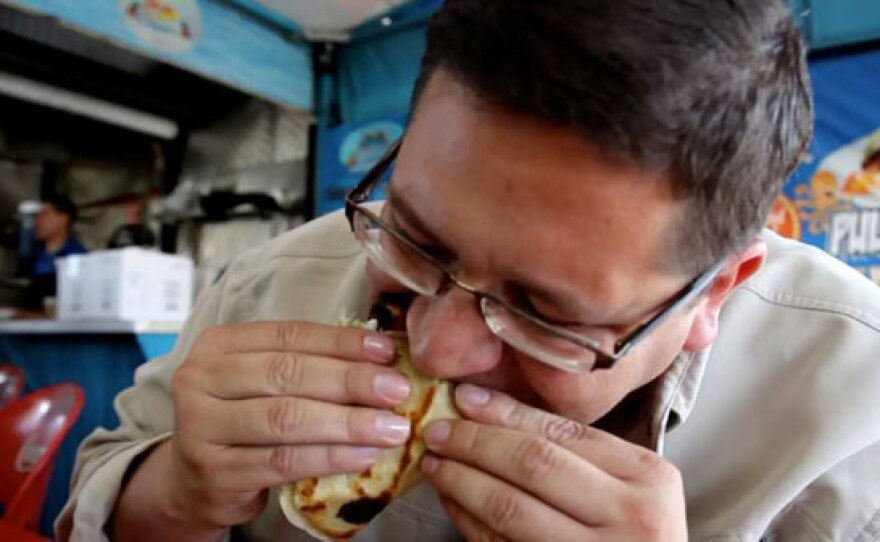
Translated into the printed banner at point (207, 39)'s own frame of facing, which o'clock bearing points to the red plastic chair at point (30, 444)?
The red plastic chair is roughly at 2 o'clock from the printed banner.

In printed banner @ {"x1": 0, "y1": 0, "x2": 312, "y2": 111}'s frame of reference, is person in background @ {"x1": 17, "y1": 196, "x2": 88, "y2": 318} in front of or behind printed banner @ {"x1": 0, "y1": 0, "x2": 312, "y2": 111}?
behind

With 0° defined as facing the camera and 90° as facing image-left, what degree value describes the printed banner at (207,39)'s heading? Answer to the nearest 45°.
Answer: approximately 315°

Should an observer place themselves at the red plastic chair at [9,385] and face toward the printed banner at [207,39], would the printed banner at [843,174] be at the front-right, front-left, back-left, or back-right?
front-right

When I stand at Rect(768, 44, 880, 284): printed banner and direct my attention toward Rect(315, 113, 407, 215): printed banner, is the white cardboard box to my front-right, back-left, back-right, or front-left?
front-left

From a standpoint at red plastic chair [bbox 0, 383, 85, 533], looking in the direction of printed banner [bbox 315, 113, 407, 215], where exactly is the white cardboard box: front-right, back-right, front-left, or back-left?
front-left

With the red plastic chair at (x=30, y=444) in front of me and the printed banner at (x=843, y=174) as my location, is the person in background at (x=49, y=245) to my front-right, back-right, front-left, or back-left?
front-right

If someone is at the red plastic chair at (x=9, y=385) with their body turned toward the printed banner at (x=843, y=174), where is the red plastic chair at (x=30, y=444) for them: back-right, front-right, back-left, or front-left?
front-right

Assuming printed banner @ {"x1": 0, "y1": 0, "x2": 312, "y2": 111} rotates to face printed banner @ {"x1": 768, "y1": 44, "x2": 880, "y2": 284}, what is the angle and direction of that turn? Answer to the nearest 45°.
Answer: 0° — it already faces it

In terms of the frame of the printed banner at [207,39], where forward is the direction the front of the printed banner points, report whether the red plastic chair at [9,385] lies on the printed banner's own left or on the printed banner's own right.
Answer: on the printed banner's own right

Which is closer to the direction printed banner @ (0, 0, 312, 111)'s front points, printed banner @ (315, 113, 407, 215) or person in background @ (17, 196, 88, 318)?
the printed banner

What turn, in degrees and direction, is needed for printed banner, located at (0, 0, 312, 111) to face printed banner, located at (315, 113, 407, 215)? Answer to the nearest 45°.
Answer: approximately 45° to its left
